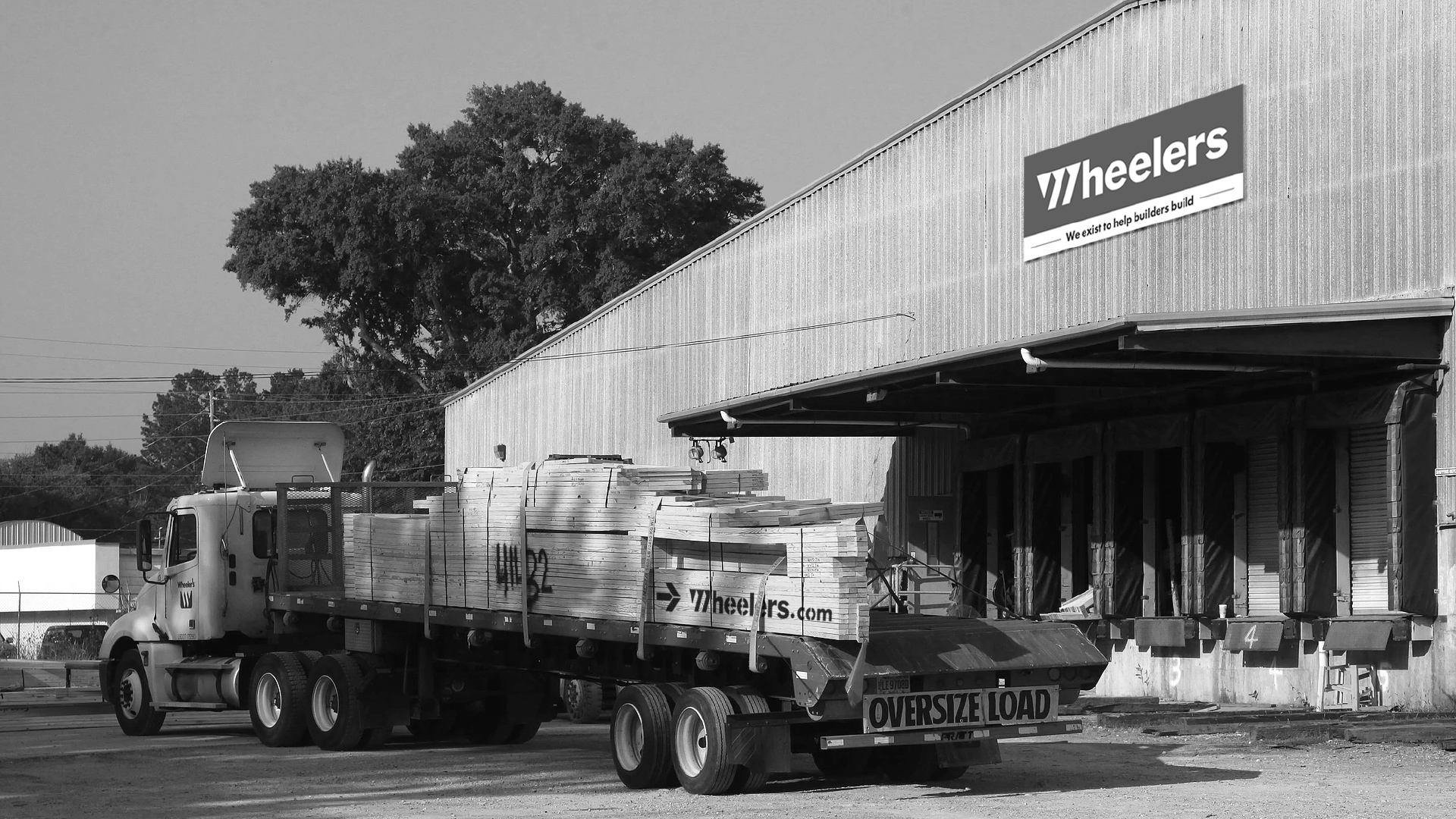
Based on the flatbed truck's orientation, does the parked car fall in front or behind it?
in front

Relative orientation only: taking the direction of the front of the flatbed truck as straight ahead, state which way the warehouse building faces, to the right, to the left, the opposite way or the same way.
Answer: to the left

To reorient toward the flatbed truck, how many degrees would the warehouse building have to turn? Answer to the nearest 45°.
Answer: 0° — it already faces it

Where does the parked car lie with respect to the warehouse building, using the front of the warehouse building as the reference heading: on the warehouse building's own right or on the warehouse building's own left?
on the warehouse building's own right

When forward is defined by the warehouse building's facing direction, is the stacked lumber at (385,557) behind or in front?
in front

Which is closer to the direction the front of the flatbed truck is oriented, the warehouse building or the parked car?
the parked car

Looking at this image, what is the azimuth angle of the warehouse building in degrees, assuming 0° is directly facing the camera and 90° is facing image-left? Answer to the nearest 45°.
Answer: approximately 45°

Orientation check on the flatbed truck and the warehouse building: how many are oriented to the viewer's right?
0

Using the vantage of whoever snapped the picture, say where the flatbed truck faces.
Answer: facing away from the viewer and to the left of the viewer
